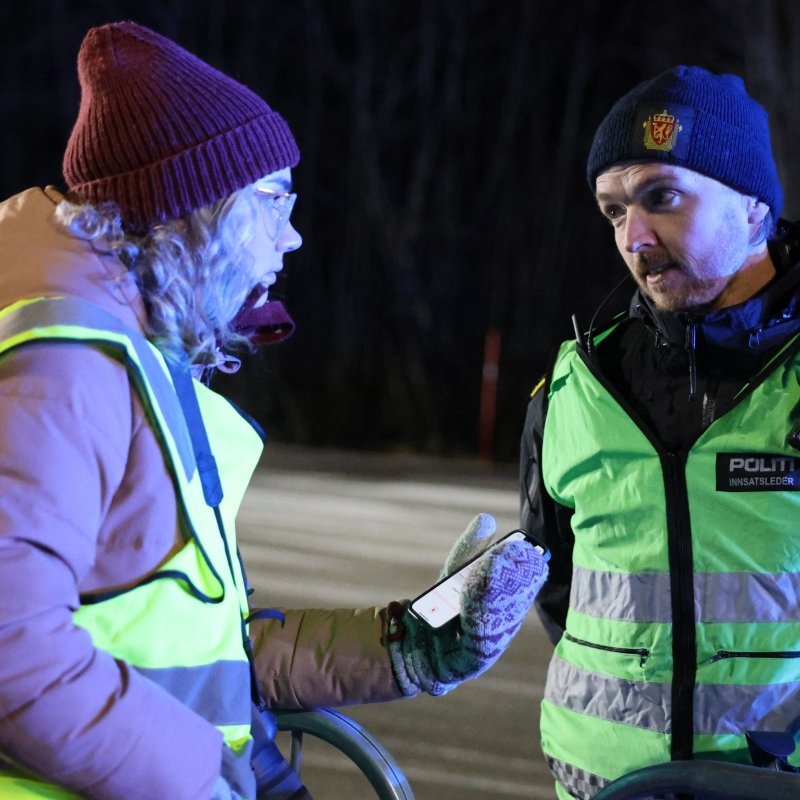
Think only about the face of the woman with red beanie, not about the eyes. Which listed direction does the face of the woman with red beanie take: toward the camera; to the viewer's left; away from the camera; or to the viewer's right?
to the viewer's right

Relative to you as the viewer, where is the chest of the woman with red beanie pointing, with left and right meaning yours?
facing to the right of the viewer
